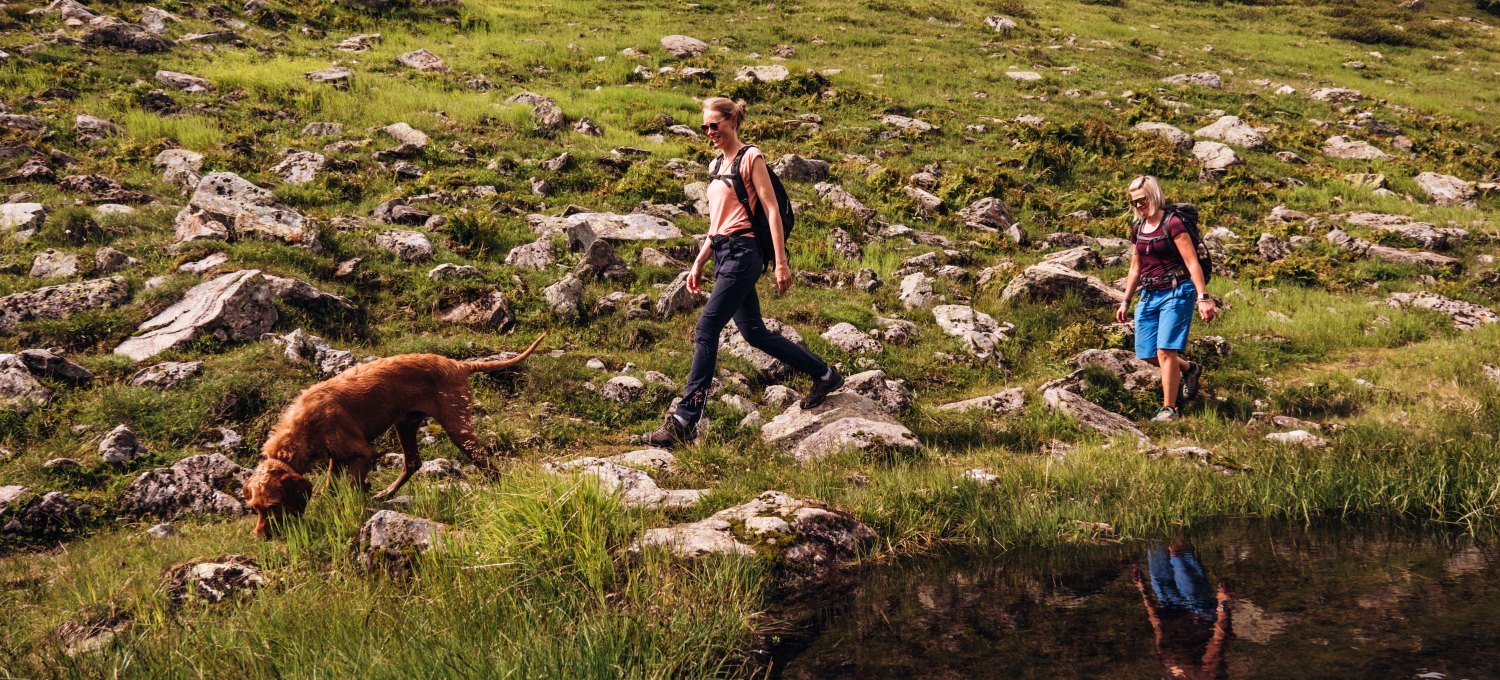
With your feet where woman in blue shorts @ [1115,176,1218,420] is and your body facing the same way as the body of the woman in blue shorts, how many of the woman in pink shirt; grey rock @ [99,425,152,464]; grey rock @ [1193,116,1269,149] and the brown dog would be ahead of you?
3

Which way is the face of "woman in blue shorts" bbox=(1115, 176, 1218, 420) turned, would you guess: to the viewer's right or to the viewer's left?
to the viewer's left

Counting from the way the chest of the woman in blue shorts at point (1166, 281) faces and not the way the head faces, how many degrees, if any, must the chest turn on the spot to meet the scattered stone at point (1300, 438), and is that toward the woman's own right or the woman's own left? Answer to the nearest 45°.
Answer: approximately 90° to the woman's own left

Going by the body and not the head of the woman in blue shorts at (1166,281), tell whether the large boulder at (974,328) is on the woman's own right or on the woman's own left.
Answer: on the woman's own right

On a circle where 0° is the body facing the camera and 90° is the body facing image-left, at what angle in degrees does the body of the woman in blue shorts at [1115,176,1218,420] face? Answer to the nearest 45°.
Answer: approximately 45°
